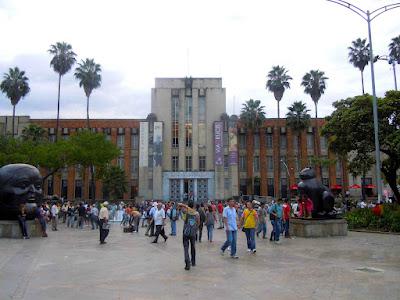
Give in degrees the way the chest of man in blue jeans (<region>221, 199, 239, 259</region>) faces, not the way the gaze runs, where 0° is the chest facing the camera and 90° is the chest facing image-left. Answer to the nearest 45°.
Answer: approximately 315°

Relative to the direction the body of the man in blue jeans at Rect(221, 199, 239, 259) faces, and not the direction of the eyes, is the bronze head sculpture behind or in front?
behind

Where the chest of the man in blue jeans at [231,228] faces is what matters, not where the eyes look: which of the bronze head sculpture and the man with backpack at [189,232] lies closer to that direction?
the man with backpack
